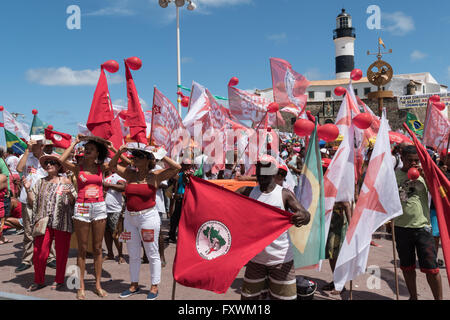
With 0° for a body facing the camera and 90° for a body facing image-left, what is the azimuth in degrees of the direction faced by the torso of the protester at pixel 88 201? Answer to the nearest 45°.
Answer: approximately 0°

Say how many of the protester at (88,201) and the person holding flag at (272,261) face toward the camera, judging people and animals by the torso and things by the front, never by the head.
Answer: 2

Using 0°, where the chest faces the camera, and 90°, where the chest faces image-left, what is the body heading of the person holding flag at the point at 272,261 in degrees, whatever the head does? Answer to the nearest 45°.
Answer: approximately 0°

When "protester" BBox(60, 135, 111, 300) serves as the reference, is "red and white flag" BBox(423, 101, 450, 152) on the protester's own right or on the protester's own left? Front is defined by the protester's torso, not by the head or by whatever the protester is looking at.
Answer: on the protester's own left

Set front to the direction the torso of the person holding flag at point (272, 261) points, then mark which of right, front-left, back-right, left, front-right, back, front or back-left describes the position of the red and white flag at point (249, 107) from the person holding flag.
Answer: back

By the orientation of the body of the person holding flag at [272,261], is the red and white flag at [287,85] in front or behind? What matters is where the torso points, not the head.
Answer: behind
